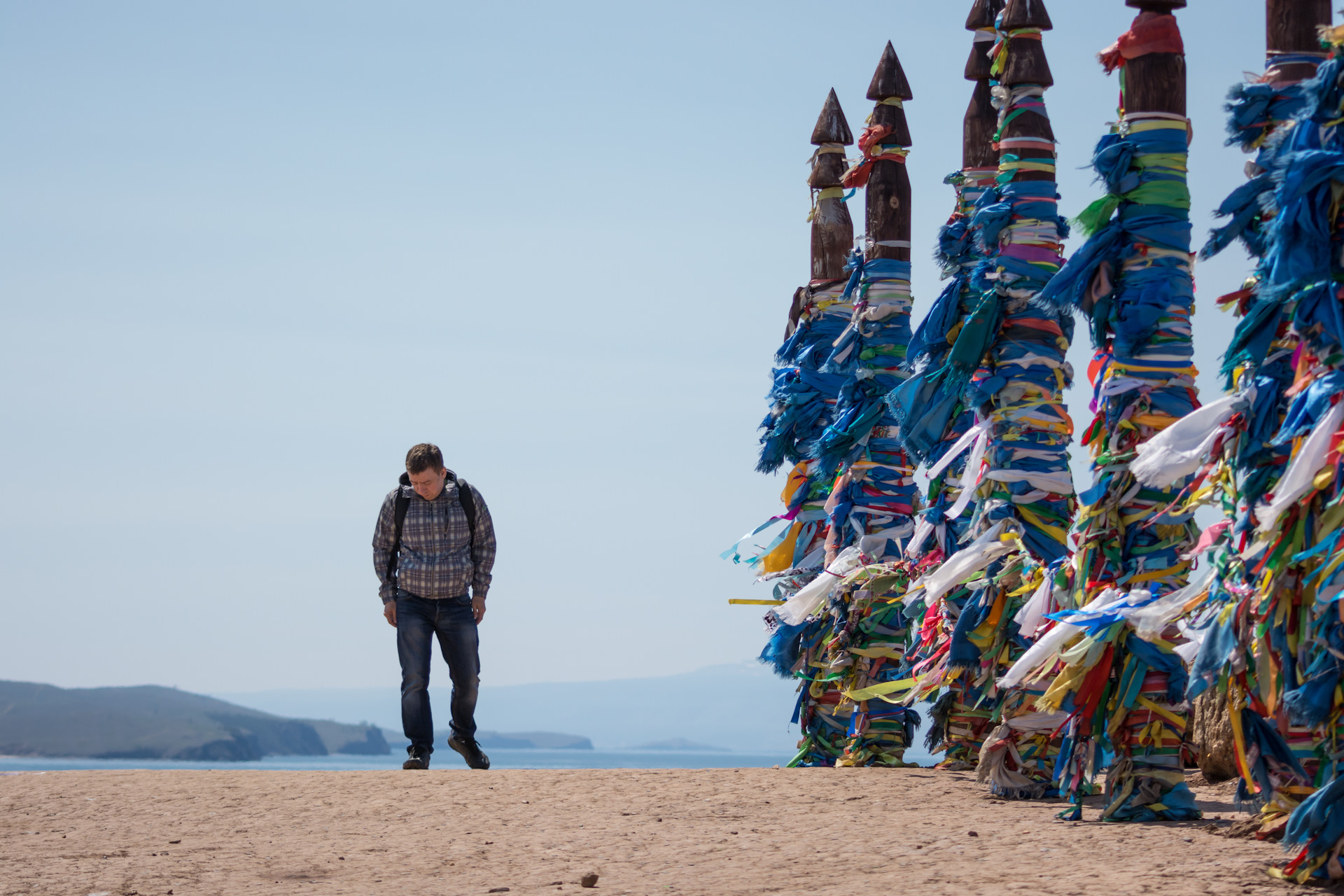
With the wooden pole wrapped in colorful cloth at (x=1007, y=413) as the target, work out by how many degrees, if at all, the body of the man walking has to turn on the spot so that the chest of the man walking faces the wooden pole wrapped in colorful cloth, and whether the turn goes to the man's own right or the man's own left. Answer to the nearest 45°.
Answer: approximately 45° to the man's own left

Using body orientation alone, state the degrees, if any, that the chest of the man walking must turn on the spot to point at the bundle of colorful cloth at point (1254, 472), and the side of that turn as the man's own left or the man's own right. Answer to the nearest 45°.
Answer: approximately 45° to the man's own left

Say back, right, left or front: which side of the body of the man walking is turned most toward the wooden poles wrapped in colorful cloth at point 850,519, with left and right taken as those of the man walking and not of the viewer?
left

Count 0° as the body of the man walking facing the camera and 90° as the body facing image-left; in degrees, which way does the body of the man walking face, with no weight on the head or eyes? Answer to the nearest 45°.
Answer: approximately 0°

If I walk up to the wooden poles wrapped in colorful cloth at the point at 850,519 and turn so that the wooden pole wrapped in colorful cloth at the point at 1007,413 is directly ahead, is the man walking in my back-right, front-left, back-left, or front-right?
back-right

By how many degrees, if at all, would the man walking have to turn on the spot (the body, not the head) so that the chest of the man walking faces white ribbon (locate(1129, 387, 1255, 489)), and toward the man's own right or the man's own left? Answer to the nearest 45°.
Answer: approximately 45° to the man's own left
